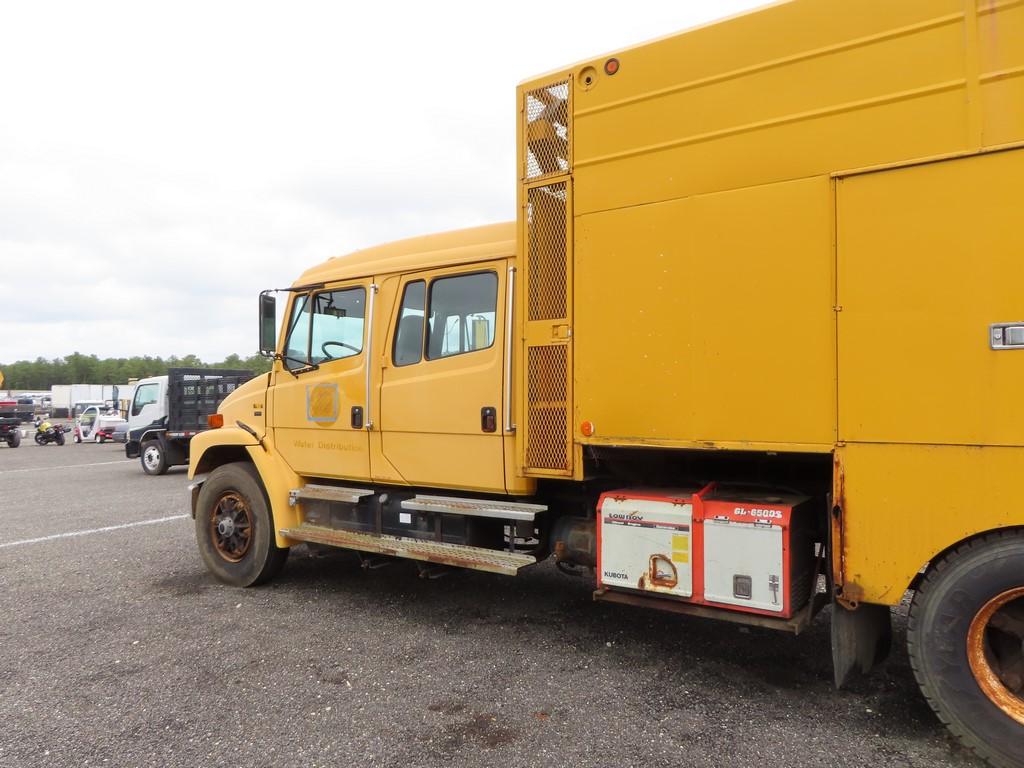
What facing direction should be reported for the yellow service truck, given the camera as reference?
facing away from the viewer and to the left of the viewer

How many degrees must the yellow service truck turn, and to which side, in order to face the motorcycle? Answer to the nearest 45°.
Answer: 0° — it already faces it
